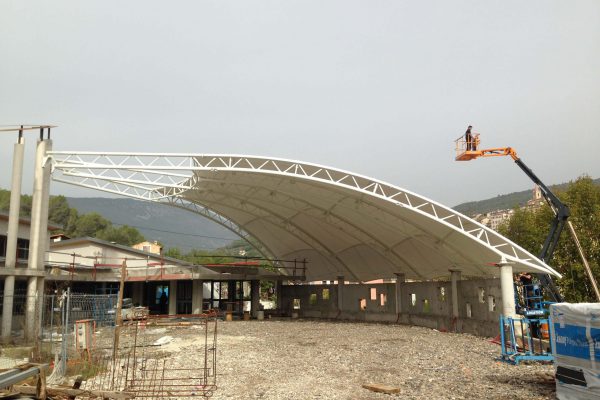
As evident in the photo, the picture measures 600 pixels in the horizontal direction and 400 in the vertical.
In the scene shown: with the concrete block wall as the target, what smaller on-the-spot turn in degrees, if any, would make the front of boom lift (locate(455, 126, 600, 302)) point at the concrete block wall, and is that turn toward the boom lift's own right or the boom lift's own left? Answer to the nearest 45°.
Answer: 0° — it already faces it

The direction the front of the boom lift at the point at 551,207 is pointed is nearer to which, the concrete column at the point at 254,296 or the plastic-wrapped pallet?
the concrete column

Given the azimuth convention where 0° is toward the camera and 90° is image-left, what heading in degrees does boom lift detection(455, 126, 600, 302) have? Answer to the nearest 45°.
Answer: approximately 90°

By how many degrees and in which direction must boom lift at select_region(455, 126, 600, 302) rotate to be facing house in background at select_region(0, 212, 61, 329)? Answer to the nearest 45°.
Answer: approximately 45° to its left

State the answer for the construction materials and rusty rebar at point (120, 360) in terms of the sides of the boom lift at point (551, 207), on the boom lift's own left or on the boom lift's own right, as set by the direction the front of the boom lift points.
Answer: on the boom lift's own left

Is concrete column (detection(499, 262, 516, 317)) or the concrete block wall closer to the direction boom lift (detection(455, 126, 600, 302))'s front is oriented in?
the concrete block wall

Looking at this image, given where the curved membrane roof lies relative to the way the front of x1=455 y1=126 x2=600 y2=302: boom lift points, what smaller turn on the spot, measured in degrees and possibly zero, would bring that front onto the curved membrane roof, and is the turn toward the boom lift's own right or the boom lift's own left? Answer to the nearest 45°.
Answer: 0° — it already faces it

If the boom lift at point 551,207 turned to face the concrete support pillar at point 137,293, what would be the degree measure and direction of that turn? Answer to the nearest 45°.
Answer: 0° — it already faces it

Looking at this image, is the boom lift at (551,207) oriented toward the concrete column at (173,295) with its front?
yes

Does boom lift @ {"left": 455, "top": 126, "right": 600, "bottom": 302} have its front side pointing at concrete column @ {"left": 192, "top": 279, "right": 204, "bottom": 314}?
yes

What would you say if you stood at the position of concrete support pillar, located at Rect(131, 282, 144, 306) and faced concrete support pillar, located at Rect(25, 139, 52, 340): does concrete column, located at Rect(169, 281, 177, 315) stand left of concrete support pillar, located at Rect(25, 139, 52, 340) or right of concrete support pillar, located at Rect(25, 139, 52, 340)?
left
